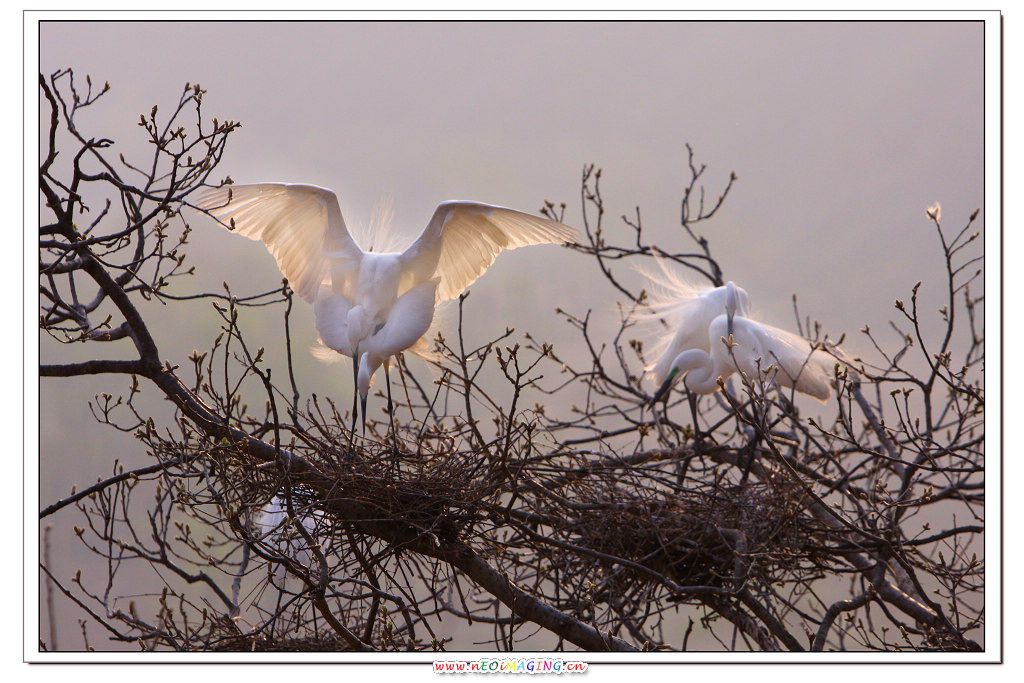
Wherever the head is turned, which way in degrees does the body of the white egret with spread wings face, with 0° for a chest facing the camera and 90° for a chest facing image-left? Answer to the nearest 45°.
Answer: approximately 0°

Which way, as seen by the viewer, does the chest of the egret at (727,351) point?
to the viewer's left

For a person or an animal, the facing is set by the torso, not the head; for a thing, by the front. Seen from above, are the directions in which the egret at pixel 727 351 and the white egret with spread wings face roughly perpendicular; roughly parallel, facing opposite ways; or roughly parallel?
roughly perpendicular
